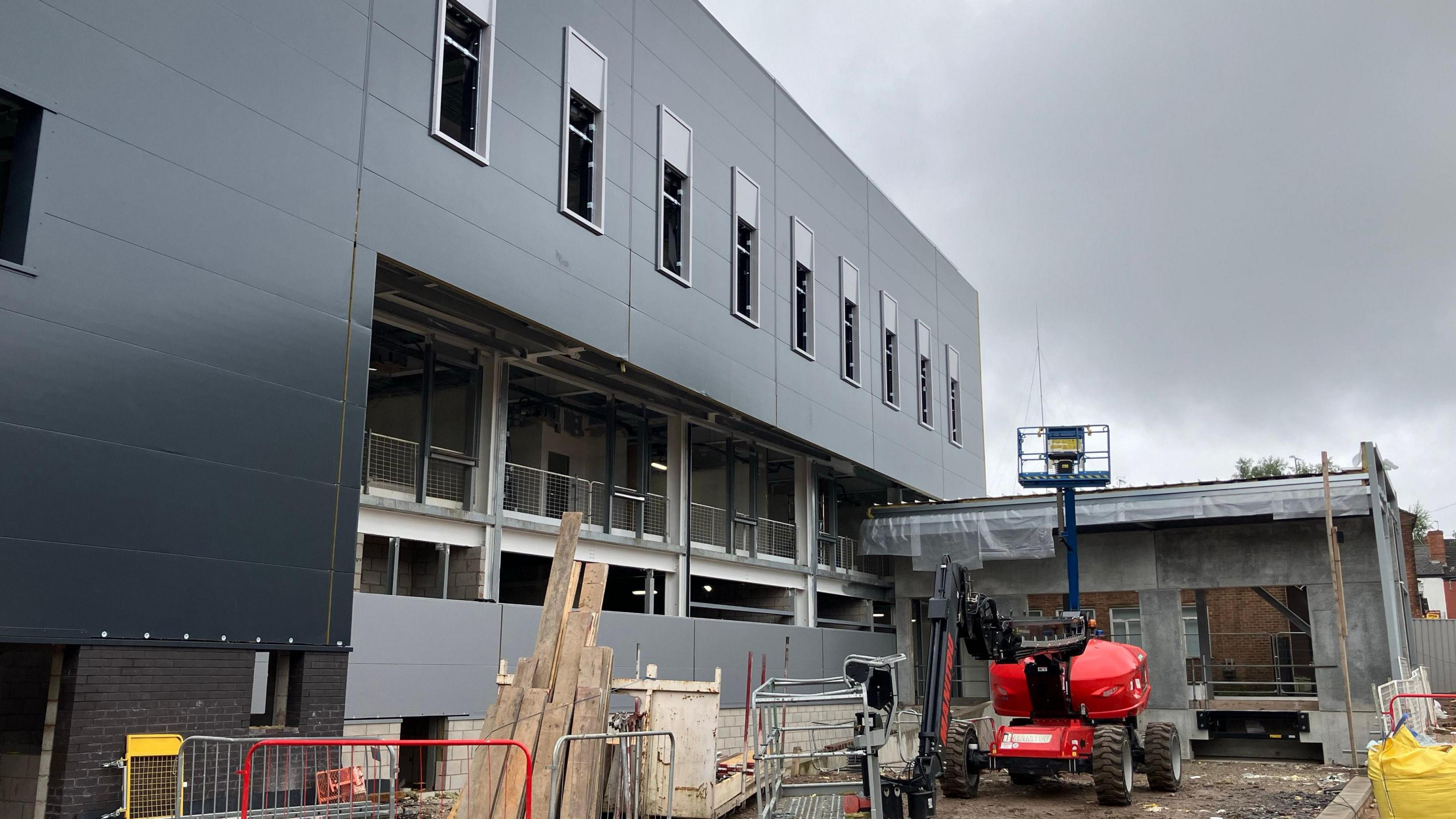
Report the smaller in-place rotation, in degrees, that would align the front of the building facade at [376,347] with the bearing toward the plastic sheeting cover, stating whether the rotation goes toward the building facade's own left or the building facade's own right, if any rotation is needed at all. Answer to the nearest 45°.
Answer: approximately 90° to the building facade's own left

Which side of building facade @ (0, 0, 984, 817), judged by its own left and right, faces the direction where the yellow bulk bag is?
front

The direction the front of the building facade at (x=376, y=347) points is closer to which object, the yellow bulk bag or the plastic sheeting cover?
the yellow bulk bag

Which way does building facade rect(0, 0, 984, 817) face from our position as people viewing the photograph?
facing the viewer and to the right of the viewer

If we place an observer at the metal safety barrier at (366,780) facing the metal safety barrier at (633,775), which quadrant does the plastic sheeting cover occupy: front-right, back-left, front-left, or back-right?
front-left
